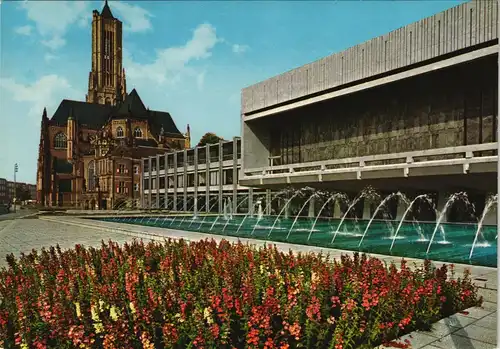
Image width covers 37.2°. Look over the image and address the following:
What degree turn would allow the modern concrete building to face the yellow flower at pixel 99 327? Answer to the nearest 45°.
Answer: approximately 45° to its left

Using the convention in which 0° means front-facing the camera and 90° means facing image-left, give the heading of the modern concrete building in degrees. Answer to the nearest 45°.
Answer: approximately 45°
